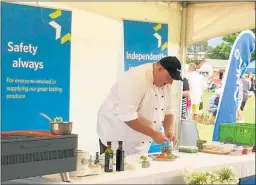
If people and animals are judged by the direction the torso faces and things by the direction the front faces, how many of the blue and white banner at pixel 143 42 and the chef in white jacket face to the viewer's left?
0

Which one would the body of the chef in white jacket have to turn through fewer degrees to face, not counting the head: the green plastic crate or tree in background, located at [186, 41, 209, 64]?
the green plastic crate

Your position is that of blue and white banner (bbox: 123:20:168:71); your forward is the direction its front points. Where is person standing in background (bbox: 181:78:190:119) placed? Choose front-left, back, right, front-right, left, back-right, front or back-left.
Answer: left

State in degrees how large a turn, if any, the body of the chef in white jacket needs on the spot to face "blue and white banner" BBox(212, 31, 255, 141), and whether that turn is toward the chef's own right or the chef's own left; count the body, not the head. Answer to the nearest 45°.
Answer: approximately 90° to the chef's own left

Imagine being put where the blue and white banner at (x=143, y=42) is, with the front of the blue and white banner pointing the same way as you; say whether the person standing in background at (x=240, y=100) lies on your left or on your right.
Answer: on your left

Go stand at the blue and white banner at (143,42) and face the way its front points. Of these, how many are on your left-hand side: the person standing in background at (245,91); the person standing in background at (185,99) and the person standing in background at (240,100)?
3

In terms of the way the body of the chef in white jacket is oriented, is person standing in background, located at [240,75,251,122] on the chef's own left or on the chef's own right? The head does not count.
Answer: on the chef's own left

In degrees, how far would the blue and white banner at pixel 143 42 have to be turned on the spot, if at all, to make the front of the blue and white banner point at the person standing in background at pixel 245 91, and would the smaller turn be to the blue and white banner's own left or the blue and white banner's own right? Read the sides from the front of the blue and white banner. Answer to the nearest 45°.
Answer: approximately 90° to the blue and white banner's own left

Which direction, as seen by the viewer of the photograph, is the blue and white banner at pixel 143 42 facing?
facing the viewer and to the right of the viewer

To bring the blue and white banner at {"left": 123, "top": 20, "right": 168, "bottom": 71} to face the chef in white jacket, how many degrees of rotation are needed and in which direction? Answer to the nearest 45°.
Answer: approximately 45° to its right
